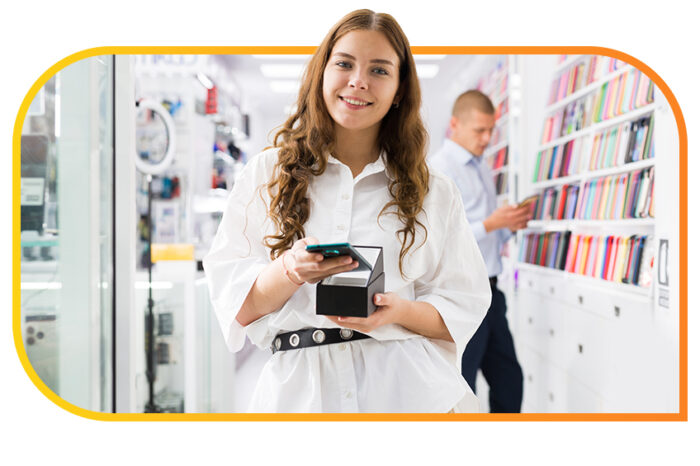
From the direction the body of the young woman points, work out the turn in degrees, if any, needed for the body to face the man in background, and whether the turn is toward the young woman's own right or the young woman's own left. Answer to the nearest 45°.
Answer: approximately 135° to the young woman's own left

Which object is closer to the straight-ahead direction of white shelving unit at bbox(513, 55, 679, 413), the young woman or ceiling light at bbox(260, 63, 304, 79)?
the young woman

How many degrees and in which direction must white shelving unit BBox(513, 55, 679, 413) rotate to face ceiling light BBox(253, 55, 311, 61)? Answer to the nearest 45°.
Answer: approximately 90° to its right

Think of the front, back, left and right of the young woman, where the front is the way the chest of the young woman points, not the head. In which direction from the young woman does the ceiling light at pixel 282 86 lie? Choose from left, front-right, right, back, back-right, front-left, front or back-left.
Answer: back

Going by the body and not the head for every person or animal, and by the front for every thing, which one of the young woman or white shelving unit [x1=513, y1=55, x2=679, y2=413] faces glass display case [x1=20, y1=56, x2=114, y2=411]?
the white shelving unit

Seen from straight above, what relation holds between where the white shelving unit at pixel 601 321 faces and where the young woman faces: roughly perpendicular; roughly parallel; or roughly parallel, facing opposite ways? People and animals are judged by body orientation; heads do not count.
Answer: roughly perpendicular

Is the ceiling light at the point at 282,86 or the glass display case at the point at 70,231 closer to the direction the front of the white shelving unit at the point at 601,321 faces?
the glass display case

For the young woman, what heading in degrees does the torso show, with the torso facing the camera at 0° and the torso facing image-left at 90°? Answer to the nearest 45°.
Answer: approximately 0°

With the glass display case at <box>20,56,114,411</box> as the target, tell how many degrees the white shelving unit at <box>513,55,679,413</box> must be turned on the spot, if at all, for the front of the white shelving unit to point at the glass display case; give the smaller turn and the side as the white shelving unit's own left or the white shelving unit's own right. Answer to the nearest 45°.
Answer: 0° — it already faces it

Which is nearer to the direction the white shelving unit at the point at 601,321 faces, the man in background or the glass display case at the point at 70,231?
the glass display case

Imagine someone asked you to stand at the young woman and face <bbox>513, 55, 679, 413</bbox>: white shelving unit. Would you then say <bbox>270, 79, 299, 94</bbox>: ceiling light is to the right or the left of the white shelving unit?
left
